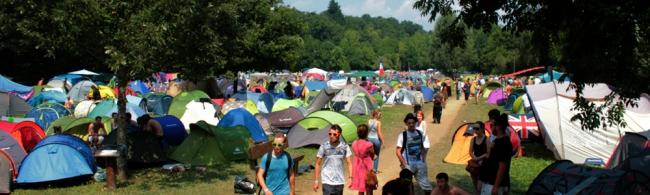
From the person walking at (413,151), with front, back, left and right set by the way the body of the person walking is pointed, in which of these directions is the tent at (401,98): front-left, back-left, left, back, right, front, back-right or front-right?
back

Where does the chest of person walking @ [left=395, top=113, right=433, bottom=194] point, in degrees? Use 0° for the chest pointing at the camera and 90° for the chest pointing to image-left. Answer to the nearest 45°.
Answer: approximately 0°

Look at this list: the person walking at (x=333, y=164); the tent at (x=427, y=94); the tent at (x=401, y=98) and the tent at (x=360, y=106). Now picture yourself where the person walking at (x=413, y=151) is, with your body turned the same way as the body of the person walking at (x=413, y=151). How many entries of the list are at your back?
3

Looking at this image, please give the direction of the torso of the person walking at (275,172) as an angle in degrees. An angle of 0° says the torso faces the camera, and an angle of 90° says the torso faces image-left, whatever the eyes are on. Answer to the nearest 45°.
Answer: approximately 0°

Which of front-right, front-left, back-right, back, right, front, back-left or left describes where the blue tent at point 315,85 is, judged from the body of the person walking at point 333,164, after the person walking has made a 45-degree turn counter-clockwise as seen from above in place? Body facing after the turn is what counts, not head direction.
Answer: back-left

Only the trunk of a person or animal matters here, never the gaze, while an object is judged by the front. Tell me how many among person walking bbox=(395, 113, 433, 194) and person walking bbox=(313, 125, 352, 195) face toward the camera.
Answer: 2
